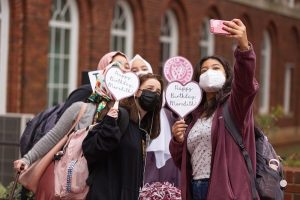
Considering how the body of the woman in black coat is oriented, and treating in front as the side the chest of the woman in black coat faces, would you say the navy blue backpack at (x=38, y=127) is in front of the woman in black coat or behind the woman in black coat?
behind

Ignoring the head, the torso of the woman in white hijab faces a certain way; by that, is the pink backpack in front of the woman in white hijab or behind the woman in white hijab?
in front

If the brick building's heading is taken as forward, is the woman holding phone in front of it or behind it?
in front

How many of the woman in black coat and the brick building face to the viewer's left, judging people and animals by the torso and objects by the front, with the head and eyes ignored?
0

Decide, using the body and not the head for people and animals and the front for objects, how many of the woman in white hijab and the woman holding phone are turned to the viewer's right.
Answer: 0

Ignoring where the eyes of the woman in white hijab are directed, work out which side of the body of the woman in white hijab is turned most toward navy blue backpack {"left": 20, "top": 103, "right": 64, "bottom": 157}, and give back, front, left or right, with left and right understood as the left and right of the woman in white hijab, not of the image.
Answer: right

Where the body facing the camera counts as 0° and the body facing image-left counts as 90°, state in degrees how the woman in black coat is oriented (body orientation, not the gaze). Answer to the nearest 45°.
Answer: approximately 315°

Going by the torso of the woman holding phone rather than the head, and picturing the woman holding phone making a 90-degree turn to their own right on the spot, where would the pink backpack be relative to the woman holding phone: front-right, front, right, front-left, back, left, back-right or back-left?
front-left

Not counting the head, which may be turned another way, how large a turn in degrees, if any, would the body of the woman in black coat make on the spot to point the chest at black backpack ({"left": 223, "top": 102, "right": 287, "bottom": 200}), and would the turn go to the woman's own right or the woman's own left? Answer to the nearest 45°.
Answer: approximately 45° to the woman's own left

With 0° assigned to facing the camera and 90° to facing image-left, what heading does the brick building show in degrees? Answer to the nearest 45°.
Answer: approximately 315°
